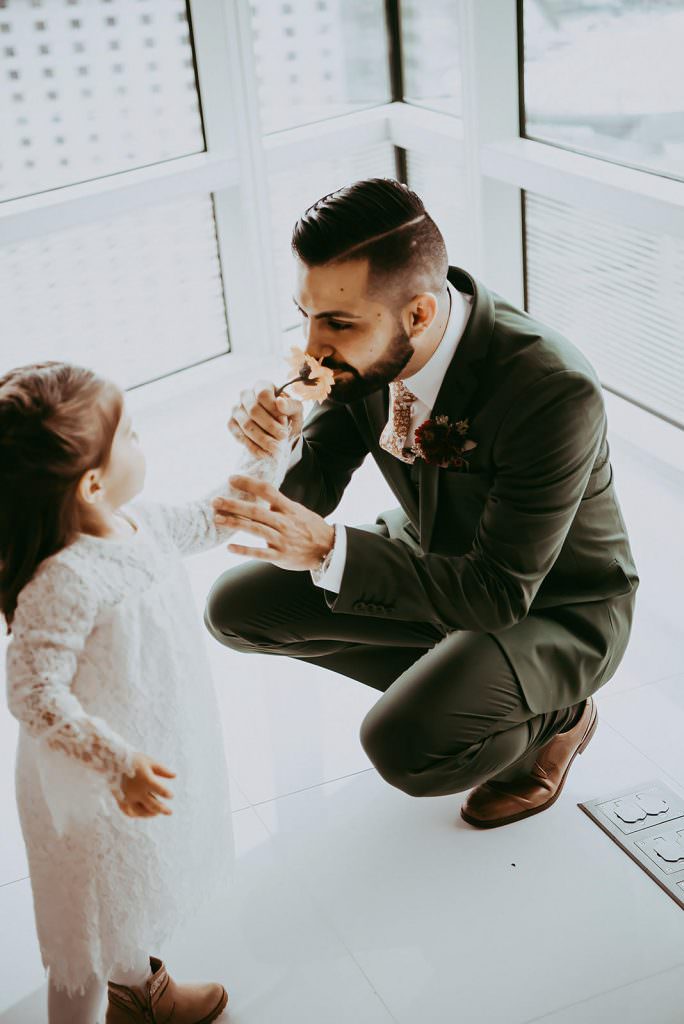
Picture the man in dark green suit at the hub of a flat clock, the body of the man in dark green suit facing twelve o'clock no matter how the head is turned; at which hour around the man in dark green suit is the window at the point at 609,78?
The window is roughly at 5 o'clock from the man in dark green suit.

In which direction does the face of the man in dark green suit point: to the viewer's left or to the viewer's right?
to the viewer's left

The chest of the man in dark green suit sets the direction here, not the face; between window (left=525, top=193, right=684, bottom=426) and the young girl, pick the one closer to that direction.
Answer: the young girl

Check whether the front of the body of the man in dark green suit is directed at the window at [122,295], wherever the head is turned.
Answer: no

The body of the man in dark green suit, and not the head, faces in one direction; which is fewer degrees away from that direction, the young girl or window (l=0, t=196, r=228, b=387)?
the young girl

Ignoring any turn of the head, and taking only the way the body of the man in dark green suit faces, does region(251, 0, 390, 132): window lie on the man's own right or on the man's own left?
on the man's own right

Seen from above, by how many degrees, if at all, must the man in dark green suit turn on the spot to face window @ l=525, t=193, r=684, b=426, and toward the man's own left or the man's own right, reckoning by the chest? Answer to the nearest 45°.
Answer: approximately 135° to the man's own right

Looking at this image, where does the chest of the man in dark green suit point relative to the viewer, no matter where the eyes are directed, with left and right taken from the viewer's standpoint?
facing the viewer and to the left of the viewer

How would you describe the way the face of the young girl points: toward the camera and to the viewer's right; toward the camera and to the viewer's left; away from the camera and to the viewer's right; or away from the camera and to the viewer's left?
away from the camera and to the viewer's right

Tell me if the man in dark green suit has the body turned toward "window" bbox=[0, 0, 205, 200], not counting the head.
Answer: no

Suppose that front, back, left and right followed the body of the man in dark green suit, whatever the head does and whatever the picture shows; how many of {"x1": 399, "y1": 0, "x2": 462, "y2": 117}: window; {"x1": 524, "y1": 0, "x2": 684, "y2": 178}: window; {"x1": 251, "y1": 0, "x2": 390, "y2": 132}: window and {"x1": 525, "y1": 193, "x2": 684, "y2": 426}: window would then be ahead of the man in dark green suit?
0

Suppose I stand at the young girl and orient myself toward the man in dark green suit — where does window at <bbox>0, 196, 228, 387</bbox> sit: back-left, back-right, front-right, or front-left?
front-left

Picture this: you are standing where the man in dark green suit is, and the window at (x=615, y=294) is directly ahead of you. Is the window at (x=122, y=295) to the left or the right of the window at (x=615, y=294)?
left

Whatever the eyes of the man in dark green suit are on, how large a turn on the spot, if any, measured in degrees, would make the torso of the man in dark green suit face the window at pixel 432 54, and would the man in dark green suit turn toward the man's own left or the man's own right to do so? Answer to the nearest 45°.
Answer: approximately 135° to the man's own right

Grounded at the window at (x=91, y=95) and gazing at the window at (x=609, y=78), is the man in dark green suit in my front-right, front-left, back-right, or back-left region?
front-right

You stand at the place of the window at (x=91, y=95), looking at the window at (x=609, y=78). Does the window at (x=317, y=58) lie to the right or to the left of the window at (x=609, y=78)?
left

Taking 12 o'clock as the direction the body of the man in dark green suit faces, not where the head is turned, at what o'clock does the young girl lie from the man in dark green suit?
The young girl is roughly at 12 o'clock from the man in dark green suit.
